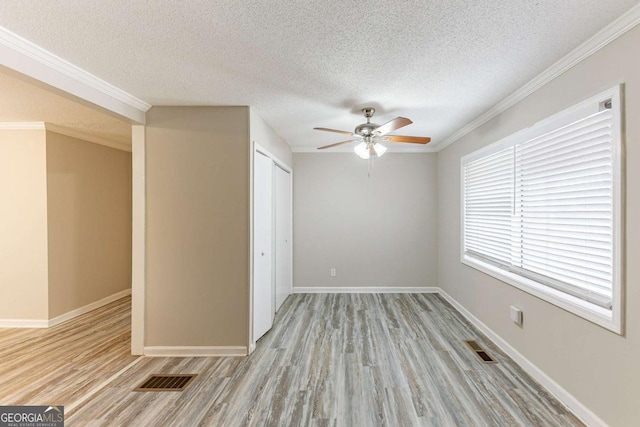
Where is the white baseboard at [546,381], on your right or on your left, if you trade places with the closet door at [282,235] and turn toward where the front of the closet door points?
on your right

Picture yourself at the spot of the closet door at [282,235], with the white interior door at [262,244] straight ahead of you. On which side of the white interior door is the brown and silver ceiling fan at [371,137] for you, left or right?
left

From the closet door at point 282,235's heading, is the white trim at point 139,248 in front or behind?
behind

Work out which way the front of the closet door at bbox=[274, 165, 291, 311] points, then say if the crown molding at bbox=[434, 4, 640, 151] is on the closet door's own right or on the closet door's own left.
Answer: on the closet door's own right

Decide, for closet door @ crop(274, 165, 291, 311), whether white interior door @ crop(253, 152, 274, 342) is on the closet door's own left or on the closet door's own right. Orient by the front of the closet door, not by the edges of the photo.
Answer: on the closet door's own right

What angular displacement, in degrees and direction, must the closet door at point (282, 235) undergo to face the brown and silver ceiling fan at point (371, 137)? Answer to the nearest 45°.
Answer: approximately 45° to its right

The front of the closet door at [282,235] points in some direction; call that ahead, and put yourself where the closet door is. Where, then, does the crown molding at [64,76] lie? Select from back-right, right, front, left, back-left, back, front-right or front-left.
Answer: back-right

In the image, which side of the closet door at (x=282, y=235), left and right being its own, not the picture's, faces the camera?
right
